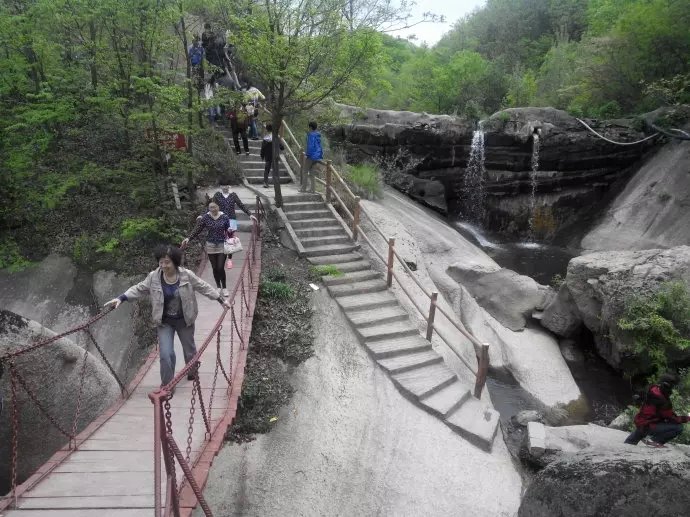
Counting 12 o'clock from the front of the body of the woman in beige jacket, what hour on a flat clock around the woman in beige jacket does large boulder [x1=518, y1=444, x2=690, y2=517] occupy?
The large boulder is roughly at 10 o'clock from the woman in beige jacket.

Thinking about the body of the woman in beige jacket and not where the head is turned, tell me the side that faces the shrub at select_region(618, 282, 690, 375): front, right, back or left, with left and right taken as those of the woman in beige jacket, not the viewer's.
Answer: left

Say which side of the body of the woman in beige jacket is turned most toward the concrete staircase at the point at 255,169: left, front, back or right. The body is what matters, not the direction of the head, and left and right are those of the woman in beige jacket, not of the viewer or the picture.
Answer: back

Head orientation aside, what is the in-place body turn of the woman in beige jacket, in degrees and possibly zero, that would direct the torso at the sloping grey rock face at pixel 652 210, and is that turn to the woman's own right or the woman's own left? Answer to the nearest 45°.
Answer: approximately 90° to the woman's own left

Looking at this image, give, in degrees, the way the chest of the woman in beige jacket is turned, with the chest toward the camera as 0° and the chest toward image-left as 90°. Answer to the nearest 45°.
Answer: approximately 0°

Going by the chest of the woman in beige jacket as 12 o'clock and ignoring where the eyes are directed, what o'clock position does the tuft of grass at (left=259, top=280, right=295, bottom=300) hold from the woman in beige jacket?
The tuft of grass is roughly at 7 o'clock from the woman in beige jacket.
